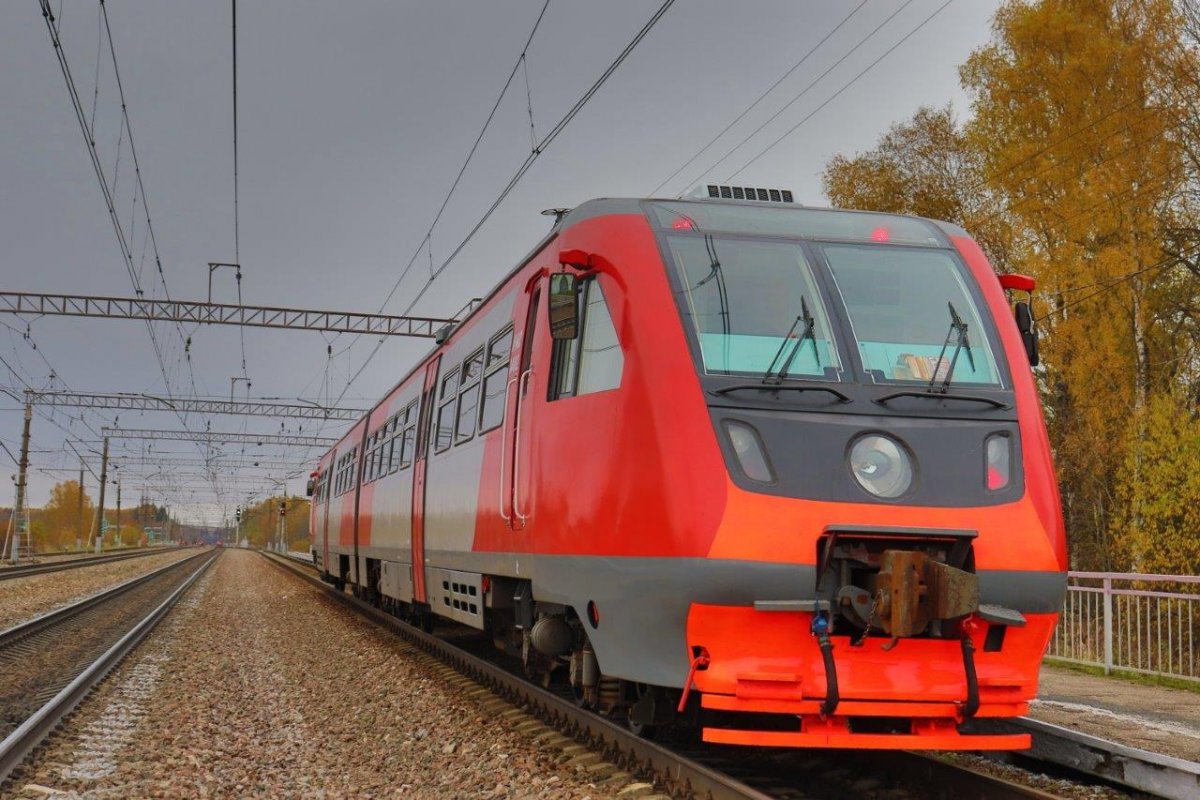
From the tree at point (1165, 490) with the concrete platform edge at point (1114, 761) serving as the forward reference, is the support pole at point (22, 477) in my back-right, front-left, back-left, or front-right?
back-right

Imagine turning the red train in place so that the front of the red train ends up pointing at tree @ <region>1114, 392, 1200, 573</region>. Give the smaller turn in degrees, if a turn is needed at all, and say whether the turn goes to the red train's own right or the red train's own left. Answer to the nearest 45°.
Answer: approximately 90° to the red train's own left

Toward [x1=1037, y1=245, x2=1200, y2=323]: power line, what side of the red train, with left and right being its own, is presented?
left

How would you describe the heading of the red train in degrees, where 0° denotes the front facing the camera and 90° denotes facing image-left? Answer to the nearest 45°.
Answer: approximately 315°

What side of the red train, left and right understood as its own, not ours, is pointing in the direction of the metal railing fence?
left
